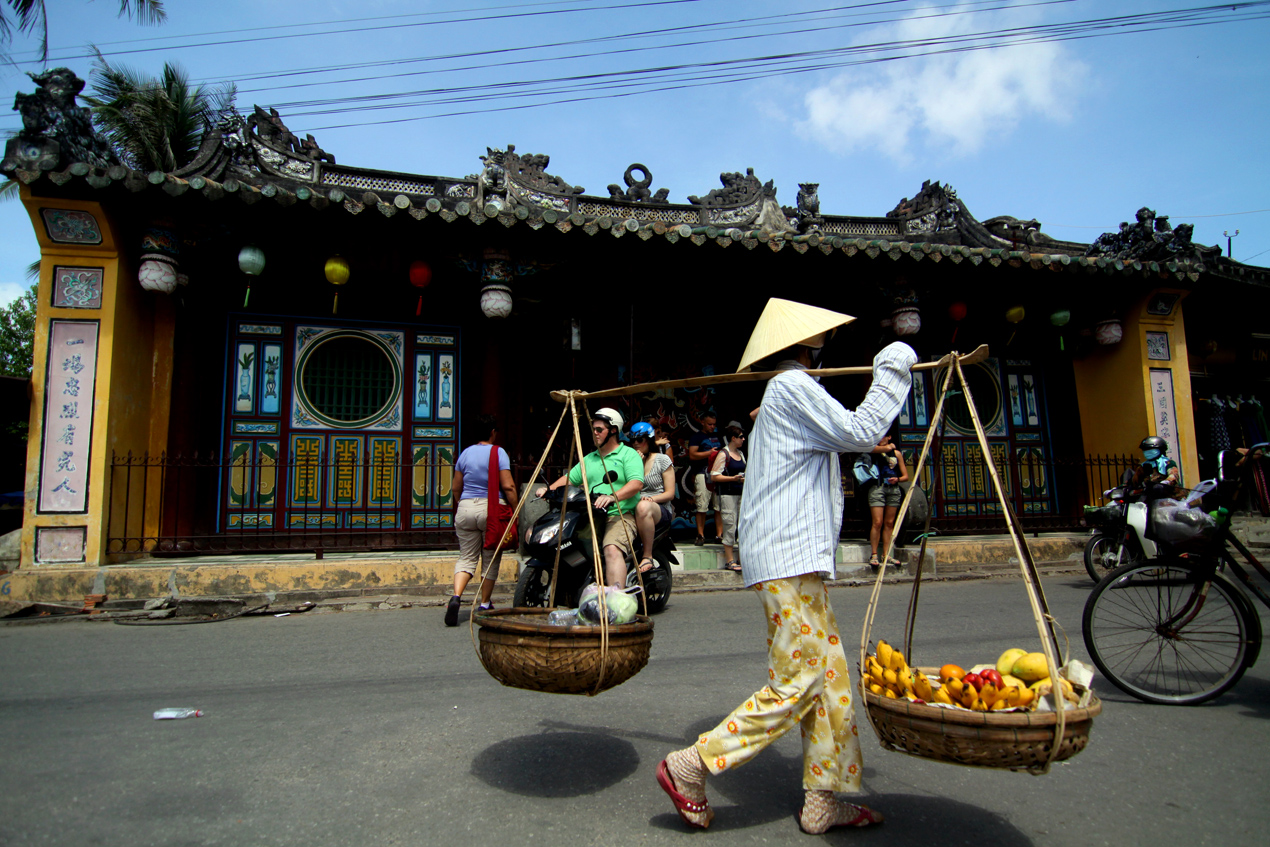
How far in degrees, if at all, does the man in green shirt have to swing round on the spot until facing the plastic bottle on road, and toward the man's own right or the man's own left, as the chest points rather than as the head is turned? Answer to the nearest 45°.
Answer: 0° — they already face it

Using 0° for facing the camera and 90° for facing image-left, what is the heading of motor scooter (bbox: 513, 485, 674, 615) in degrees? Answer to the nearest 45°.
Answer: approximately 45°

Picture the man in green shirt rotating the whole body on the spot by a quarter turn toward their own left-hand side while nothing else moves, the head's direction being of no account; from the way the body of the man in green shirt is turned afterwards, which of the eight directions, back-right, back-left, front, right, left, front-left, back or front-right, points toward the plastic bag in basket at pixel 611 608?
front-right

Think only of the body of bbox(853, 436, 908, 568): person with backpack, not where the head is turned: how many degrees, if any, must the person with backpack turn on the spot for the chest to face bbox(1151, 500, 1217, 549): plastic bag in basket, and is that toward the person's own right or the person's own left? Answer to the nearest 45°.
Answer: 0° — they already face it

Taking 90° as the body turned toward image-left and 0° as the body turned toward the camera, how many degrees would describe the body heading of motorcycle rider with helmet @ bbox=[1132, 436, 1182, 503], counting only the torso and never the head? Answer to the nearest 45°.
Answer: approximately 45°

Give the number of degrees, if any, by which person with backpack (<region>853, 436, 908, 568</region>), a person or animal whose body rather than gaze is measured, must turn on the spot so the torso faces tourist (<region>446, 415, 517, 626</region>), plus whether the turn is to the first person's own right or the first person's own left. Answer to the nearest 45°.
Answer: approximately 45° to the first person's own right

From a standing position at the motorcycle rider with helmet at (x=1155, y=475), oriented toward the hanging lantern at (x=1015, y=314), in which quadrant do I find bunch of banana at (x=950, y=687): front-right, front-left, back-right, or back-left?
back-left

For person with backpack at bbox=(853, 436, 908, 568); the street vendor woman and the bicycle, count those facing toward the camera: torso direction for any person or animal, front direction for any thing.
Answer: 1

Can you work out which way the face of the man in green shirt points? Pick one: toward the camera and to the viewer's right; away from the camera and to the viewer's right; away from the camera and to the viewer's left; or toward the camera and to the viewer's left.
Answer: toward the camera and to the viewer's left

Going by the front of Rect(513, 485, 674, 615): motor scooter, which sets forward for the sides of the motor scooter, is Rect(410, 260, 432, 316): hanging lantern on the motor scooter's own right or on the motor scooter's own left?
on the motor scooter's own right

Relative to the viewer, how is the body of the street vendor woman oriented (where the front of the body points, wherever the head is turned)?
to the viewer's right

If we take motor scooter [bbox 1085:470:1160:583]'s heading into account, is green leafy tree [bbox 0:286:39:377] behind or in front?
in front

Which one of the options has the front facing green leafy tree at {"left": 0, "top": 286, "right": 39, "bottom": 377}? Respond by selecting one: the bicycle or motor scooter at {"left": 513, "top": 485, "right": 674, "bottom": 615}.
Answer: the bicycle

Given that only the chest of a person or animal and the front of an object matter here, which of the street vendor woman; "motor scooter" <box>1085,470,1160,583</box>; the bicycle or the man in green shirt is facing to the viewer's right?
the street vendor woman

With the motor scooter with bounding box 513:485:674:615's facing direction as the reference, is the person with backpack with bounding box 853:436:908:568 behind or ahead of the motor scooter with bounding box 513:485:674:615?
behind

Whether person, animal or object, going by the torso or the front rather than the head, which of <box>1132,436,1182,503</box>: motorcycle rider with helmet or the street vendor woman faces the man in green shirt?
the motorcycle rider with helmet

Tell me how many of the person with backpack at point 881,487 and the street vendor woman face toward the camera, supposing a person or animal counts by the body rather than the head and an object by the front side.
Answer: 1
